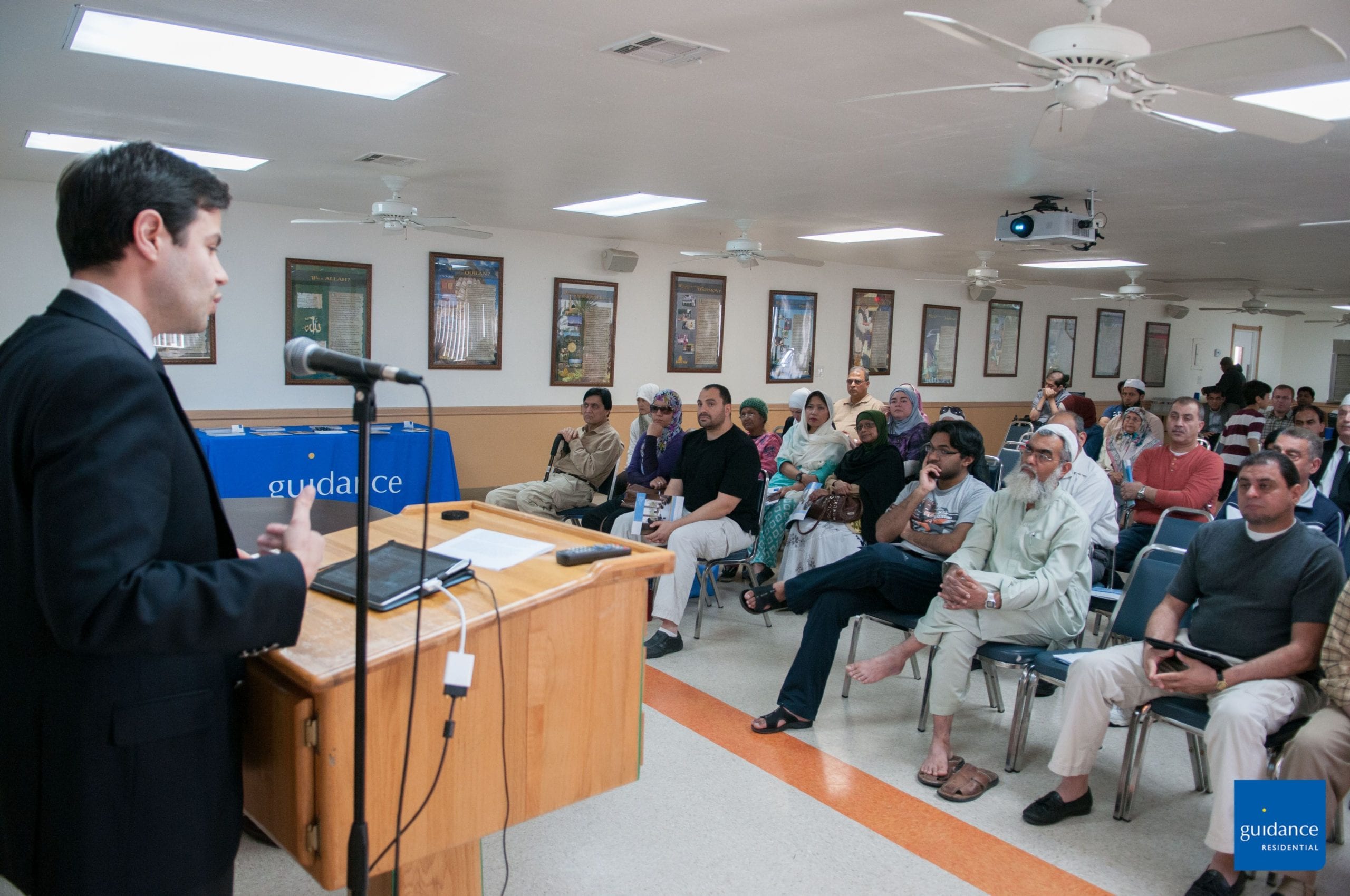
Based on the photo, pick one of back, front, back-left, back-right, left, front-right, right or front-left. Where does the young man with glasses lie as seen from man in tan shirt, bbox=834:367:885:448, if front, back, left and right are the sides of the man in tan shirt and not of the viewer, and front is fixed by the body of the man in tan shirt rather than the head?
front-left

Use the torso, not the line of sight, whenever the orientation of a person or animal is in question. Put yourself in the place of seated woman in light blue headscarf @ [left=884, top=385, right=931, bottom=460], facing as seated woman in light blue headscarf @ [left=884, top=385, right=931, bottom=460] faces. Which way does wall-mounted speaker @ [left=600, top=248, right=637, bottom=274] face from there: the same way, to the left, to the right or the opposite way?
to the left

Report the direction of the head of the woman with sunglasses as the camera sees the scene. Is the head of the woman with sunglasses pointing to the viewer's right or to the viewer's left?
to the viewer's left

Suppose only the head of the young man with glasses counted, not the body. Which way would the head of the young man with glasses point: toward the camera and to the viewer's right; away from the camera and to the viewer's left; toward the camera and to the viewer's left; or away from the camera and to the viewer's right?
toward the camera and to the viewer's left

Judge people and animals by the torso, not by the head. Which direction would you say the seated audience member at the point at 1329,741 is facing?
to the viewer's left

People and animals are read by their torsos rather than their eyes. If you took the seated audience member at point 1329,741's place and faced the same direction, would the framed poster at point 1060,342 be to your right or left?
on your right

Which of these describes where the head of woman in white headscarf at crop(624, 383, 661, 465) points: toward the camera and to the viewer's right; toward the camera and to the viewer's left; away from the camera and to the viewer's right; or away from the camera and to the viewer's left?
toward the camera and to the viewer's left

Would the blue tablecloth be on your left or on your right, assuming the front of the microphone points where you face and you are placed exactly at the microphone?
on your right

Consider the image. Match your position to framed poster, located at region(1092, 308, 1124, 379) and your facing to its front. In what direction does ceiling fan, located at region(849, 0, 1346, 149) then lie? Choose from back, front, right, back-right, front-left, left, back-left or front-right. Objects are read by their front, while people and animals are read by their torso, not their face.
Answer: front-right

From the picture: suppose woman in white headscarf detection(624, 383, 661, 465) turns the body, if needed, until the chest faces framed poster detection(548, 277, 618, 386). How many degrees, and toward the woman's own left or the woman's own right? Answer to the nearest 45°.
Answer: approximately 135° to the woman's own right

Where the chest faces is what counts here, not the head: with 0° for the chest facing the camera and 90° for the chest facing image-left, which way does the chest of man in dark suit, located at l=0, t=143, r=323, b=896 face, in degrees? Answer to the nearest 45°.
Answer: approximately 270°

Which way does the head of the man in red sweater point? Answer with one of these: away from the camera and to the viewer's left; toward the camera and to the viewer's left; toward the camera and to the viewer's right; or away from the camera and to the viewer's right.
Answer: toward the camera and to the viewer's left

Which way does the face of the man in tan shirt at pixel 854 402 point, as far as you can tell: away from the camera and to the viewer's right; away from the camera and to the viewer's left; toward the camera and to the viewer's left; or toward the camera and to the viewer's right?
toward the camera and to the viewer's left

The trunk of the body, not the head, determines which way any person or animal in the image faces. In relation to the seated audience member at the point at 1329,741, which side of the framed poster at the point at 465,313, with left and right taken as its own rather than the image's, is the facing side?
front

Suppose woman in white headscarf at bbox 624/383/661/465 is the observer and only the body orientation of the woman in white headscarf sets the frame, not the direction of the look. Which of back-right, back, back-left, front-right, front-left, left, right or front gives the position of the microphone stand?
front-left
